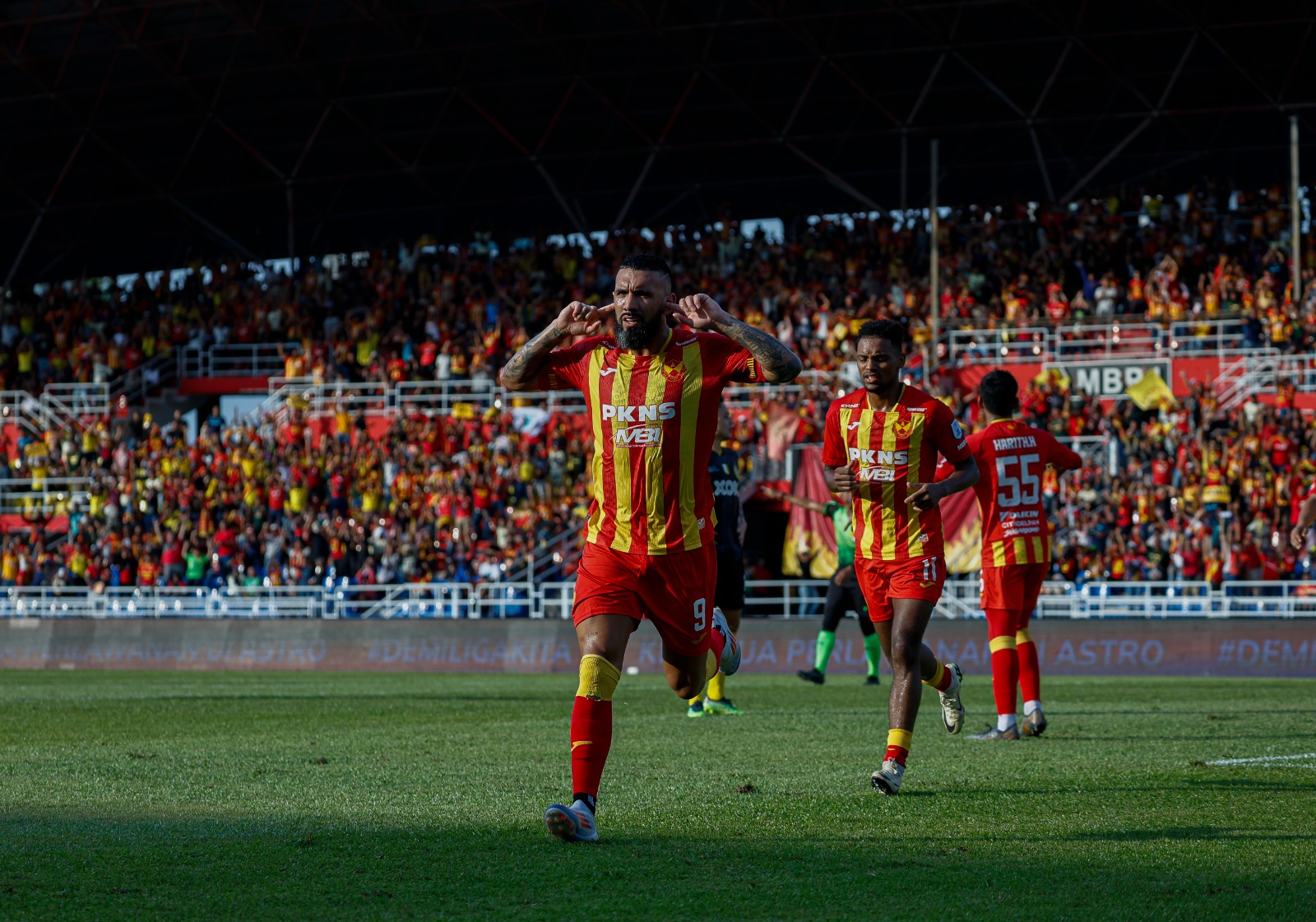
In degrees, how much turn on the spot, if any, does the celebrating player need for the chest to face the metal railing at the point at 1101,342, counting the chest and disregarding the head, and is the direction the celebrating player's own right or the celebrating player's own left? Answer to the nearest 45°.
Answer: approximately 180°

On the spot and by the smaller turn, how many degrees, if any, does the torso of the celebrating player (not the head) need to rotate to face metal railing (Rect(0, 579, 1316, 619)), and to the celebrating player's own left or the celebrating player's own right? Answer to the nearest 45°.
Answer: approximately 180°

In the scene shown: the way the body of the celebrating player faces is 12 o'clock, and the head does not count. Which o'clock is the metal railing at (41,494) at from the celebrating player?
The metal railing is roughly at 5 o'clock from the celebrating player.

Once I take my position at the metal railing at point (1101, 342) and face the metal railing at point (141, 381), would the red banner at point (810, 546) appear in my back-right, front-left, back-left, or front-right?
front-left

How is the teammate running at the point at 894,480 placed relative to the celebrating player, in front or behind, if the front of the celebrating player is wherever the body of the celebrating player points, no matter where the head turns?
behind

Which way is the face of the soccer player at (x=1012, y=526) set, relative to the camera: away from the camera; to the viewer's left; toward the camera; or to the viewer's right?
away from the camera

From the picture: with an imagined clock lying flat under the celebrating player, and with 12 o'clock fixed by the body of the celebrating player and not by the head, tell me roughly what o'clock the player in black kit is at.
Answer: The player in black kit is roughly at 6 o'clock from the celebrating player.

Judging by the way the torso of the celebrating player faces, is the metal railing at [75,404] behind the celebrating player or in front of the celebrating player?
behind

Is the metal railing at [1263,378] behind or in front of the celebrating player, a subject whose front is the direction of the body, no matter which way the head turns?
behind

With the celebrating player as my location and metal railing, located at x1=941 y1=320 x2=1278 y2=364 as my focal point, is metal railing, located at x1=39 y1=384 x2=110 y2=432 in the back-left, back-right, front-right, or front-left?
front-left

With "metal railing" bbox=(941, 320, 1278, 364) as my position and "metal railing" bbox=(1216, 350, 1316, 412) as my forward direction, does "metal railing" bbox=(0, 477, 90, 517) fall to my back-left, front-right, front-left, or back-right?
back-right

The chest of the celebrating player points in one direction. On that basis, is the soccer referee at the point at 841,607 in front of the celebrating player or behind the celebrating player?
behind

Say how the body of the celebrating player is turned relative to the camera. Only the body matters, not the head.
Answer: toward the camera
